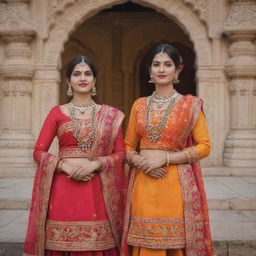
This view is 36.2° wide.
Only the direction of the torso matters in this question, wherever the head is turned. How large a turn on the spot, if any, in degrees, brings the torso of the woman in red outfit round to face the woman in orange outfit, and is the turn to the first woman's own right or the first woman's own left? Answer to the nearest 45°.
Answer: approximately 90° to the first woman's own left

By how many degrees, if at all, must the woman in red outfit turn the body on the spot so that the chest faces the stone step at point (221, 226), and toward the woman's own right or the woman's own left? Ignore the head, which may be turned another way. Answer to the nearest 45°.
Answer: approximately 135° to the woman's own left

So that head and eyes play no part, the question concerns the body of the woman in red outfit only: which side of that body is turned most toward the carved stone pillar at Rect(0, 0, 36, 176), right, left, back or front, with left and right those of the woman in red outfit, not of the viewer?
back

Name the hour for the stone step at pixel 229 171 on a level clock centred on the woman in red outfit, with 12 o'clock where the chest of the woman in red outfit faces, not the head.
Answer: The stone step is roughly at 7 o'clock from the woman in red outfit.

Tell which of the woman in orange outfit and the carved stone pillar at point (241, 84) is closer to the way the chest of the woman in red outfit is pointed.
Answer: the woman in orange outfit

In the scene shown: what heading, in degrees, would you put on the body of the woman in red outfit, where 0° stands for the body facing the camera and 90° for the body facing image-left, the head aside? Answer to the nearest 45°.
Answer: approximately 0°
